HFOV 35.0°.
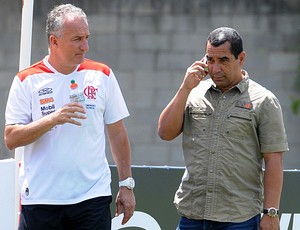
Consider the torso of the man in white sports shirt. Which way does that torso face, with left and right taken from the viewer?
facing the viewer

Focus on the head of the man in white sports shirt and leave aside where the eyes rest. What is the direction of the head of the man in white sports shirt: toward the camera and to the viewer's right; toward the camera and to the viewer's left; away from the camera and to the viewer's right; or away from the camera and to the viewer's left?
toward the camera and to the viewer's right
